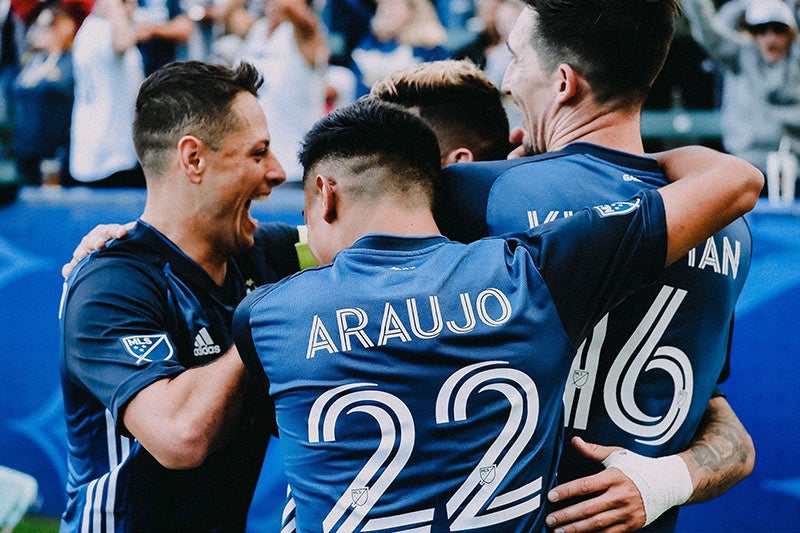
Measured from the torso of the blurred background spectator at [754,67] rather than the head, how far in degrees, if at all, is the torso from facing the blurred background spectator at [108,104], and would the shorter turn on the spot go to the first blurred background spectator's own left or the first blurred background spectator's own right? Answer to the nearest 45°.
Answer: approximately 90° to the first blurred background spectator's own right

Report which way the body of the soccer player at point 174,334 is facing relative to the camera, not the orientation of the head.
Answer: to the viewer's right

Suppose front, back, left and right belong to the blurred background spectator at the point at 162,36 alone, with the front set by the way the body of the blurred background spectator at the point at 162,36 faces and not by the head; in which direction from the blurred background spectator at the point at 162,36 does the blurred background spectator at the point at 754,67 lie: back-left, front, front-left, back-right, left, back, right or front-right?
front-left

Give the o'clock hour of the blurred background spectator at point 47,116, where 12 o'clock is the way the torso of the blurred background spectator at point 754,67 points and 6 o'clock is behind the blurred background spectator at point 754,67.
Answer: the blurred background spectator at point 47,116 is roughly at 3 o'clock from the blurred background spectator at point 754,67.

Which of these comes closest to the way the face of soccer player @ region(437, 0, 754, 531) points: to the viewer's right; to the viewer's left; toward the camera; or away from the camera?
to the viewer's left

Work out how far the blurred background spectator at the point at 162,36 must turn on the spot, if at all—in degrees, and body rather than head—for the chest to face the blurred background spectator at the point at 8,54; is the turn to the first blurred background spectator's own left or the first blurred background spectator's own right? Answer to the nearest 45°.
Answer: approximately 135° to the first blurred background spectator's own right

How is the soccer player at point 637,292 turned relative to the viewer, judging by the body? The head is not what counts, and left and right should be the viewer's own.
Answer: facing away from the viewer and to the left of the viewer

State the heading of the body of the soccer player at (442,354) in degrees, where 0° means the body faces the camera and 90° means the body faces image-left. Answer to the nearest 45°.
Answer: approximately 180°

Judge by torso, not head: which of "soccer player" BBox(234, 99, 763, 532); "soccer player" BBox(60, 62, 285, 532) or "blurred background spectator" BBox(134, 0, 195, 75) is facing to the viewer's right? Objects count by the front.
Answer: "soccer player" BBox(60, 62, 285, 532)

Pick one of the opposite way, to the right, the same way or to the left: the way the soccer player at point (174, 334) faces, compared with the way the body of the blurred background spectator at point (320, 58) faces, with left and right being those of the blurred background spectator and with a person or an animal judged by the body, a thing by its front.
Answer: to the left

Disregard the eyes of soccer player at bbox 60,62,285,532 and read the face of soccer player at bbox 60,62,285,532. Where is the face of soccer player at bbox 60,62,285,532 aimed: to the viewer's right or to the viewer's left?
to the viewer's right
